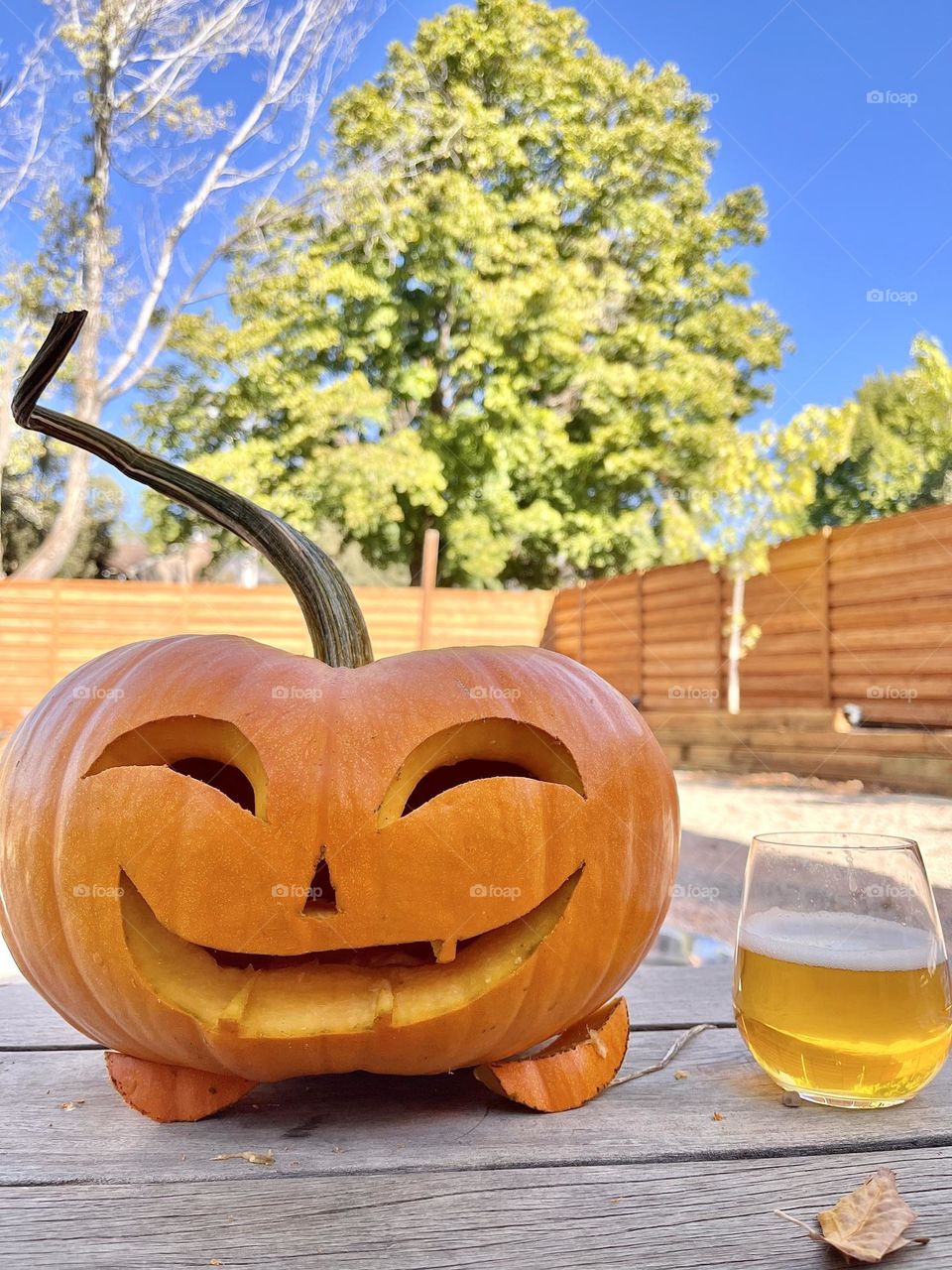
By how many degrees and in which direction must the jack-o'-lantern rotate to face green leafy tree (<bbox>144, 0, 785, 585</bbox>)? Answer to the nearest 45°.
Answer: approximately 180°

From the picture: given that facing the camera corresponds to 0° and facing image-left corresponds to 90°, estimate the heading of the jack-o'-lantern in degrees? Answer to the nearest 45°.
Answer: approximately 0°

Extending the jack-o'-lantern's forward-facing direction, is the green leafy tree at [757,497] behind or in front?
behind

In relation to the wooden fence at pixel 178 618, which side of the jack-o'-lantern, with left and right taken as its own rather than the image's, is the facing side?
back

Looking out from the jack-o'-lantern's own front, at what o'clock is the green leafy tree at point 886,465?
The green leafy tree is roughly at 7 o'clock from the jack-o'-lantern.
